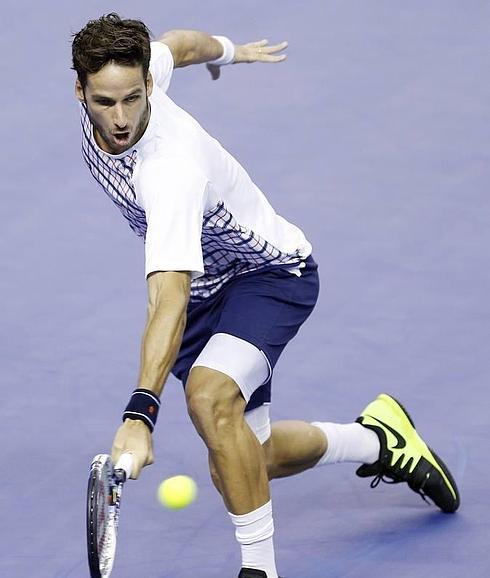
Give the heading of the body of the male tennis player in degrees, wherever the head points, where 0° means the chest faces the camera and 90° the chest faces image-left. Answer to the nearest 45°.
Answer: approximately 45°
